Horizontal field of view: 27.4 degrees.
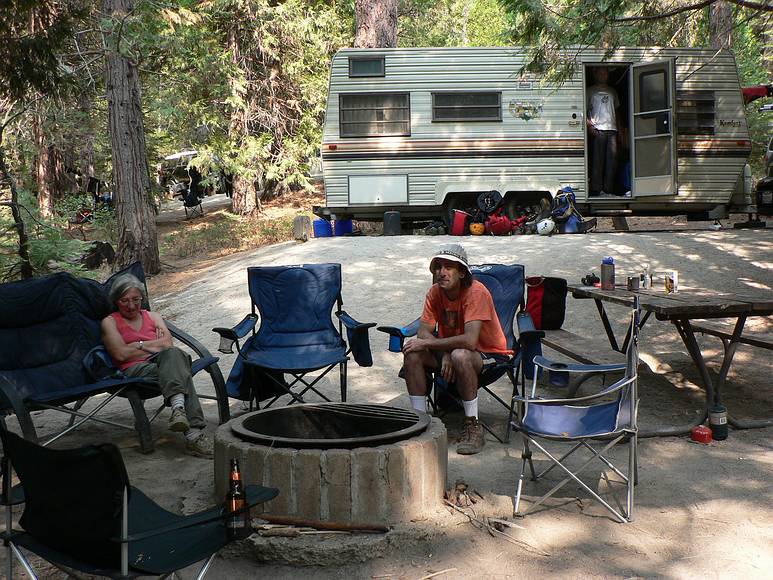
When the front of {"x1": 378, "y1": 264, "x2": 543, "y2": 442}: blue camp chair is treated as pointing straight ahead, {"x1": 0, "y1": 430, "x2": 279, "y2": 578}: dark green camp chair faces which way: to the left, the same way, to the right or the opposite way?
the opposite way

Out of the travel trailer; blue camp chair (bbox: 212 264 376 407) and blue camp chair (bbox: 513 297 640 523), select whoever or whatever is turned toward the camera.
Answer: blue camp chair (bbox: 212 264 376 407)

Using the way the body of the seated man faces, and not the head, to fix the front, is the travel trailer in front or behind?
behind

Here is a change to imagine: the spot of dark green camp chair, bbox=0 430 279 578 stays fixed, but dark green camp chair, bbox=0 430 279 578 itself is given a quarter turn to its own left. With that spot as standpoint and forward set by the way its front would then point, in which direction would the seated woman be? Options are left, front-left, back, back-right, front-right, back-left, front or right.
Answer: front-right

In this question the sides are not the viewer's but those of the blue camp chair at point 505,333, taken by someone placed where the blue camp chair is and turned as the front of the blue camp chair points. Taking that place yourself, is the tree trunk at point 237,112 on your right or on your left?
on your right

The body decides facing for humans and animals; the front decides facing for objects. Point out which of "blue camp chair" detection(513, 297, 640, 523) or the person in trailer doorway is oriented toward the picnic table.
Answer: the person in trailer doorway

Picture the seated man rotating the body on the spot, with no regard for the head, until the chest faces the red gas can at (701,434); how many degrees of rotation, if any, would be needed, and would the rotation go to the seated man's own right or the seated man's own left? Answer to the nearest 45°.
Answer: approximately 135° to the seated man's own left

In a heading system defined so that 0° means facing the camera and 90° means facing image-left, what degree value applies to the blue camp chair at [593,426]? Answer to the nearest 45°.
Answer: approximately 90°

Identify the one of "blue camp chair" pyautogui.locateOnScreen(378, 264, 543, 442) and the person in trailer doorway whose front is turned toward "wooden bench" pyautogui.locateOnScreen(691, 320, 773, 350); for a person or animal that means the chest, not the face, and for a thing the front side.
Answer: the person in trailer doorway

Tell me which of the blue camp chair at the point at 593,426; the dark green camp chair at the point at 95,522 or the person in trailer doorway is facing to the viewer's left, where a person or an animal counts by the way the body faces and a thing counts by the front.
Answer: the blue camp chair at the point at 593,426

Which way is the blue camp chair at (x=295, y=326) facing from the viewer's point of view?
toward the camera

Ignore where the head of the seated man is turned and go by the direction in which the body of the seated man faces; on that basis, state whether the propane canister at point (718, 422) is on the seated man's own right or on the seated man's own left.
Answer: on the seated man's own left

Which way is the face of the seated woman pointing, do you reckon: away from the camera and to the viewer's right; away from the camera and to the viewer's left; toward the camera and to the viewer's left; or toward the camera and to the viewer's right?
toward the camera and to the viewer's right

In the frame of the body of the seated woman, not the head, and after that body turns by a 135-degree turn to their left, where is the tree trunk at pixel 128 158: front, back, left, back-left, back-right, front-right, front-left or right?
front

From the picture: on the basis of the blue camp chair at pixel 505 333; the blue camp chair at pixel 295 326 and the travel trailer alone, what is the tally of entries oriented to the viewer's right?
1

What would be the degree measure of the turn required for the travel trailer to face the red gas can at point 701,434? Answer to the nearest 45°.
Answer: approximately 90° to its right

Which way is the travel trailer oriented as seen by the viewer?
to the viewer's right

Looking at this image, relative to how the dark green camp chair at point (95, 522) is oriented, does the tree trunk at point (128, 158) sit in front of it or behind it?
in front

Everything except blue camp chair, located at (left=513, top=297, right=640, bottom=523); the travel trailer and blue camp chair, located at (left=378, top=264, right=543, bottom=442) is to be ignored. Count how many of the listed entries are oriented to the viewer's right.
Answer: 1
